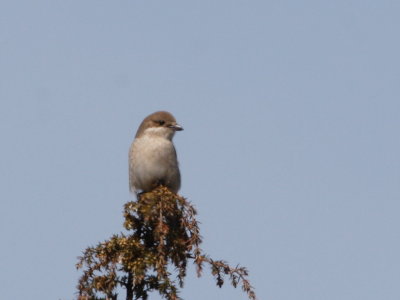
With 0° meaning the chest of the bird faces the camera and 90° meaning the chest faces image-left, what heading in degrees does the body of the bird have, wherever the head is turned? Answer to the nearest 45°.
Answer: approximately 315°
